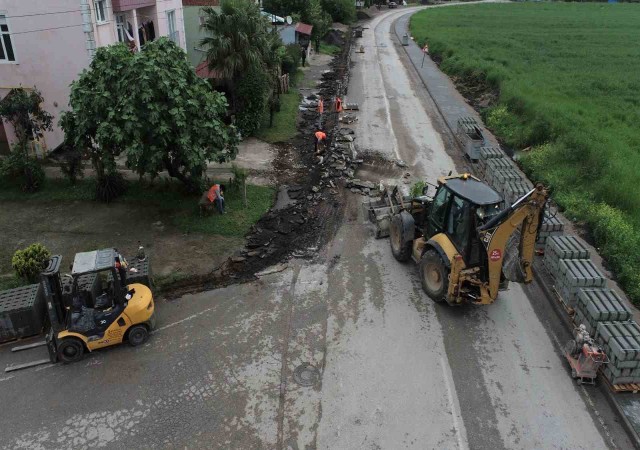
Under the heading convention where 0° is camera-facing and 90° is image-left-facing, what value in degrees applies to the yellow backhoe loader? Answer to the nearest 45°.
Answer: approximately 135°

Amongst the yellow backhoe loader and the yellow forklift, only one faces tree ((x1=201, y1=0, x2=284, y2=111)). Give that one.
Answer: the yellow backhoe loader

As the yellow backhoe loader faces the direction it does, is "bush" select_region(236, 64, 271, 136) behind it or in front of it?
in front

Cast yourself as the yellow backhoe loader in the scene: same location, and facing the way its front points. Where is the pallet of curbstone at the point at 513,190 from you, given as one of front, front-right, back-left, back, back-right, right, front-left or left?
front-right

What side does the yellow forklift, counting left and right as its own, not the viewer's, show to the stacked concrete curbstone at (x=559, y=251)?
back

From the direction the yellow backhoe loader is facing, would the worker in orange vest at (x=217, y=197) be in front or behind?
in front

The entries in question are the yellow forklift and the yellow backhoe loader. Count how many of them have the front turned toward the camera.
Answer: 0

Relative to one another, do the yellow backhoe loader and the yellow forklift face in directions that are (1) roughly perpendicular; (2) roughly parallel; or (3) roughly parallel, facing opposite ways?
roughly perpendicular

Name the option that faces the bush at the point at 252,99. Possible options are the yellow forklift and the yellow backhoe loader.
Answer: the yellow backhoe loader

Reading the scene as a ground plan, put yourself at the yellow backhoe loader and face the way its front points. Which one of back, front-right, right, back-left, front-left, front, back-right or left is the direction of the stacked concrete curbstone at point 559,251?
right

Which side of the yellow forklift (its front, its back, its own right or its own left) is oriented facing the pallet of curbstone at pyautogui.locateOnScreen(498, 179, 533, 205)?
back

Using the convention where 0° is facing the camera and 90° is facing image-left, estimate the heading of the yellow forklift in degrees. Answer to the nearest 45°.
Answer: approximately 90°

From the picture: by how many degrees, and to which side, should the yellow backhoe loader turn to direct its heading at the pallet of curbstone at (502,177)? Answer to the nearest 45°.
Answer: approximately 45° to its right

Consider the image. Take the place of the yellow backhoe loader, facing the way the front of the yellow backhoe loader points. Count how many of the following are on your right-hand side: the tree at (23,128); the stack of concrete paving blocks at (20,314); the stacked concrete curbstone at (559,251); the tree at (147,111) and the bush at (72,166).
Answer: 1

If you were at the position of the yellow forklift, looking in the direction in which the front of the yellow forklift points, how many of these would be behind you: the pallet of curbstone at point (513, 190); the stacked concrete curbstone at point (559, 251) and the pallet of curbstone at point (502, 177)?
3

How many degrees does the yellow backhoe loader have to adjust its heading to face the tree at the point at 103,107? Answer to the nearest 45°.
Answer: approximately 45° to its left
